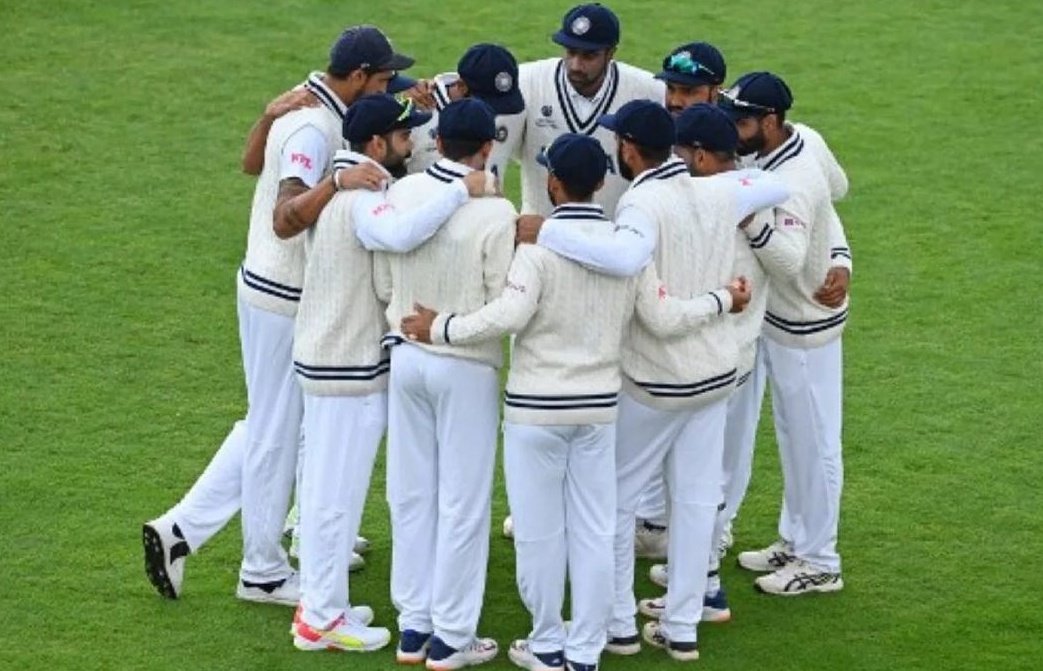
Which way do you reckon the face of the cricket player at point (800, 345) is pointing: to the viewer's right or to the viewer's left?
to the viewer's left

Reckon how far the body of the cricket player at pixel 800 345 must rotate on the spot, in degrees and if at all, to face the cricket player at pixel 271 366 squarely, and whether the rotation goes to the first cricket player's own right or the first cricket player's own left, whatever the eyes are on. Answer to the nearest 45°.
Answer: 0° — they already face them

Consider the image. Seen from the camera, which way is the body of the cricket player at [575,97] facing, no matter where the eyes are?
toward the camera

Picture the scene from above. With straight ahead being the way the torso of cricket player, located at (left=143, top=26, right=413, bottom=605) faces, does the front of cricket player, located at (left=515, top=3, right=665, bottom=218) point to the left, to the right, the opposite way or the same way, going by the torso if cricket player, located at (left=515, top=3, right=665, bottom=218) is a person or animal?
to the right

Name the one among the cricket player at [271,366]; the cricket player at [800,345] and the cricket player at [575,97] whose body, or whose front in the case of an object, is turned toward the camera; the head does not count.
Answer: the cricket player at [575,97]

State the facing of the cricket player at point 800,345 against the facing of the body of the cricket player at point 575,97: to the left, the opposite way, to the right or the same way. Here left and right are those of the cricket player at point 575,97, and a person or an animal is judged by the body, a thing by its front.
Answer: to the right

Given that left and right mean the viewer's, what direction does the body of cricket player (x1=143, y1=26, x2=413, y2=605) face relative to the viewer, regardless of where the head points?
facing to the right of the viewer

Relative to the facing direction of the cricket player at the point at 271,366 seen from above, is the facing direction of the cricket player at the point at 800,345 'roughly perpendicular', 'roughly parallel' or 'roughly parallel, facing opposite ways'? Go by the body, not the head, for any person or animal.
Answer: roughly parallel, facing opposite ways

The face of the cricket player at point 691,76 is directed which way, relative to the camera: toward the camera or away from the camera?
toward the camera

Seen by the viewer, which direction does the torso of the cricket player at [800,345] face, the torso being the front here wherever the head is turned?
to the viewer's left

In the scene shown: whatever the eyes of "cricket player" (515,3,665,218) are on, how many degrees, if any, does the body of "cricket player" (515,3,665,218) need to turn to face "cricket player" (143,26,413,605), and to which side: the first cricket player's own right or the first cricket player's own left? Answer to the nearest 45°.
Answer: approximately 45° to the first cricket player's own right

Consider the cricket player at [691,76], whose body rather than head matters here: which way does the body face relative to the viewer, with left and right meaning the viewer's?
facing the viewer and to the left of the viewer
